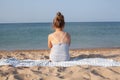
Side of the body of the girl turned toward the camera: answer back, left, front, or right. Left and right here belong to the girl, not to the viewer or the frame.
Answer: back
